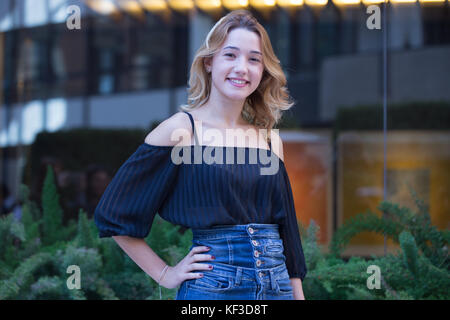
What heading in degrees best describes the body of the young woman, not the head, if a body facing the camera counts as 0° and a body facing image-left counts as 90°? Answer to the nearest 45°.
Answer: approximately 315°

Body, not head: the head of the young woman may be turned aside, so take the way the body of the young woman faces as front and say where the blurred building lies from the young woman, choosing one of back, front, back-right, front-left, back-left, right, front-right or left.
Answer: back-left

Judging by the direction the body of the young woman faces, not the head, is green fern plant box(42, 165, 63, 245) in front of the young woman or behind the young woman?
behind
